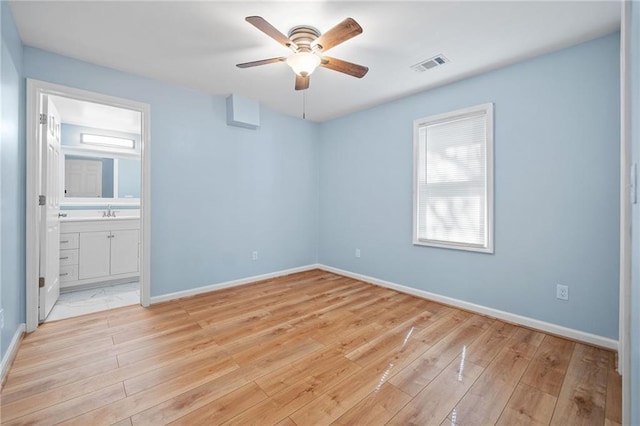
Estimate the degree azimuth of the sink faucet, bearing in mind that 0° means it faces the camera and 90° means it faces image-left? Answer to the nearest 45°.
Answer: approximately 0°

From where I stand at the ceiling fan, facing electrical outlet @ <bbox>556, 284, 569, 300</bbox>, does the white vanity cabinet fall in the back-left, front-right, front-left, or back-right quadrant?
back-left

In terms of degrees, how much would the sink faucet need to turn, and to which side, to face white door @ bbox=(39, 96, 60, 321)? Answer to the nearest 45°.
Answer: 0° — it already faces it

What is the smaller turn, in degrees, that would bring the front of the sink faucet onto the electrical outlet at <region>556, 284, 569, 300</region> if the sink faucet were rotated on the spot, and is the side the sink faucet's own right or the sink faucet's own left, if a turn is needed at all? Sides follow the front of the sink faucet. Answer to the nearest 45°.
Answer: approximately 45° to the sink faucet's own left
